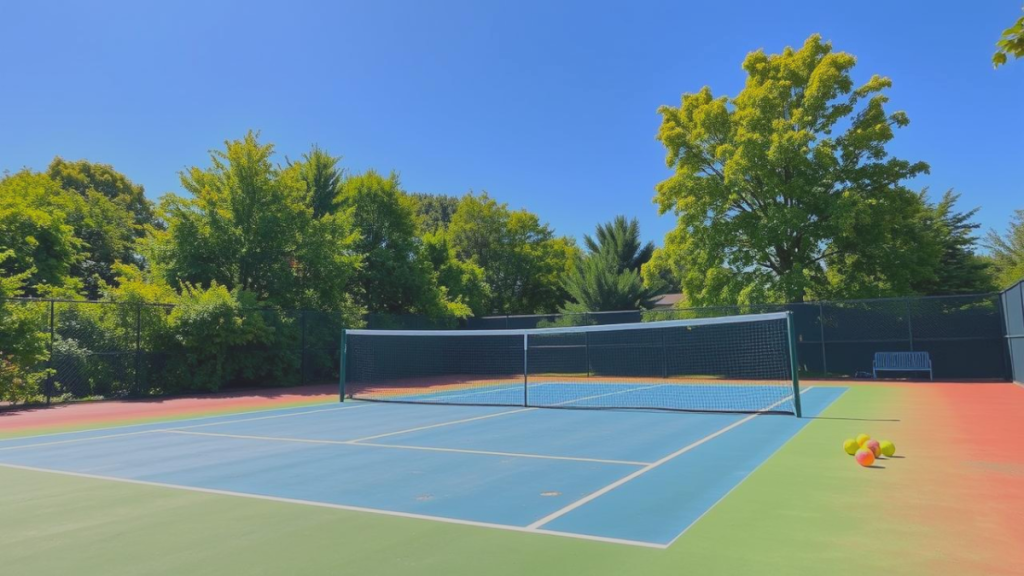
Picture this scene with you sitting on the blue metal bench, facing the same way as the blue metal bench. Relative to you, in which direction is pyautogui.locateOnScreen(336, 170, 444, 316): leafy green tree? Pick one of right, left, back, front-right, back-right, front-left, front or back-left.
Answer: right

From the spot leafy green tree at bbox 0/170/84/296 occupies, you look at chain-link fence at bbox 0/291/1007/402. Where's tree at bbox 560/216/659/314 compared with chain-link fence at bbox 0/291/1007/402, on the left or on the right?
left

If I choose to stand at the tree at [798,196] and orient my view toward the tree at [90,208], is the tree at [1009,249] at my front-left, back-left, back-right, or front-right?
back-right

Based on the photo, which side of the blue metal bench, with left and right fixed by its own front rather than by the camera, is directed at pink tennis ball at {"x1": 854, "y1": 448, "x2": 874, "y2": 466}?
front

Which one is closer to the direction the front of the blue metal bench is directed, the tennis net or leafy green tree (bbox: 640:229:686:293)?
the tennis net

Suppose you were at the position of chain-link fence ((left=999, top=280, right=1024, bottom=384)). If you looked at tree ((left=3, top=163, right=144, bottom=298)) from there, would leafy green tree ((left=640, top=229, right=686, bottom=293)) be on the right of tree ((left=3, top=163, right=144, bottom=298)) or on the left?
right

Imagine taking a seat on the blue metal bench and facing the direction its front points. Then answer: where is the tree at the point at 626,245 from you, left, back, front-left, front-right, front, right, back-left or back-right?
back-right

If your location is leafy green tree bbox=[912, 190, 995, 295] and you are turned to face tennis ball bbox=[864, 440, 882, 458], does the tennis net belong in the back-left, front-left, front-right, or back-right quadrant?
front-right

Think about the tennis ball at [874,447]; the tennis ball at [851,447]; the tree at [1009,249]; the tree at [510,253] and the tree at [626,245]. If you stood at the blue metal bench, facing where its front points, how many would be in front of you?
2

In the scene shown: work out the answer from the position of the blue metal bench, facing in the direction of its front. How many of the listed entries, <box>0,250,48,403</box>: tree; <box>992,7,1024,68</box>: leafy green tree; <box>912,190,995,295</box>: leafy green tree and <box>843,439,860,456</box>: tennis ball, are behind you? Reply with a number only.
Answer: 1

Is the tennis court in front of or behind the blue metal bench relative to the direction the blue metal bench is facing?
in front

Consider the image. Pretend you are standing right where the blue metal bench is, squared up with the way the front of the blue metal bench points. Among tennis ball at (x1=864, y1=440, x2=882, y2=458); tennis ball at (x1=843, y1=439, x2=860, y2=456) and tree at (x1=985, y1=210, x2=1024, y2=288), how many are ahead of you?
2

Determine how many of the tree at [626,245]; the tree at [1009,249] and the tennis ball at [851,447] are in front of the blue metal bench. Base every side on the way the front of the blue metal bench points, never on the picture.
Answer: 1

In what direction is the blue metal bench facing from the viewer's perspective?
toward the camera

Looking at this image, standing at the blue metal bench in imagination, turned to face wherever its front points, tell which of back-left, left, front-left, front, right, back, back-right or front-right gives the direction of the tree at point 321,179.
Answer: right

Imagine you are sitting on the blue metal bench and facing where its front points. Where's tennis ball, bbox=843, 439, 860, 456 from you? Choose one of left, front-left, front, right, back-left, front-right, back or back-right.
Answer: front
